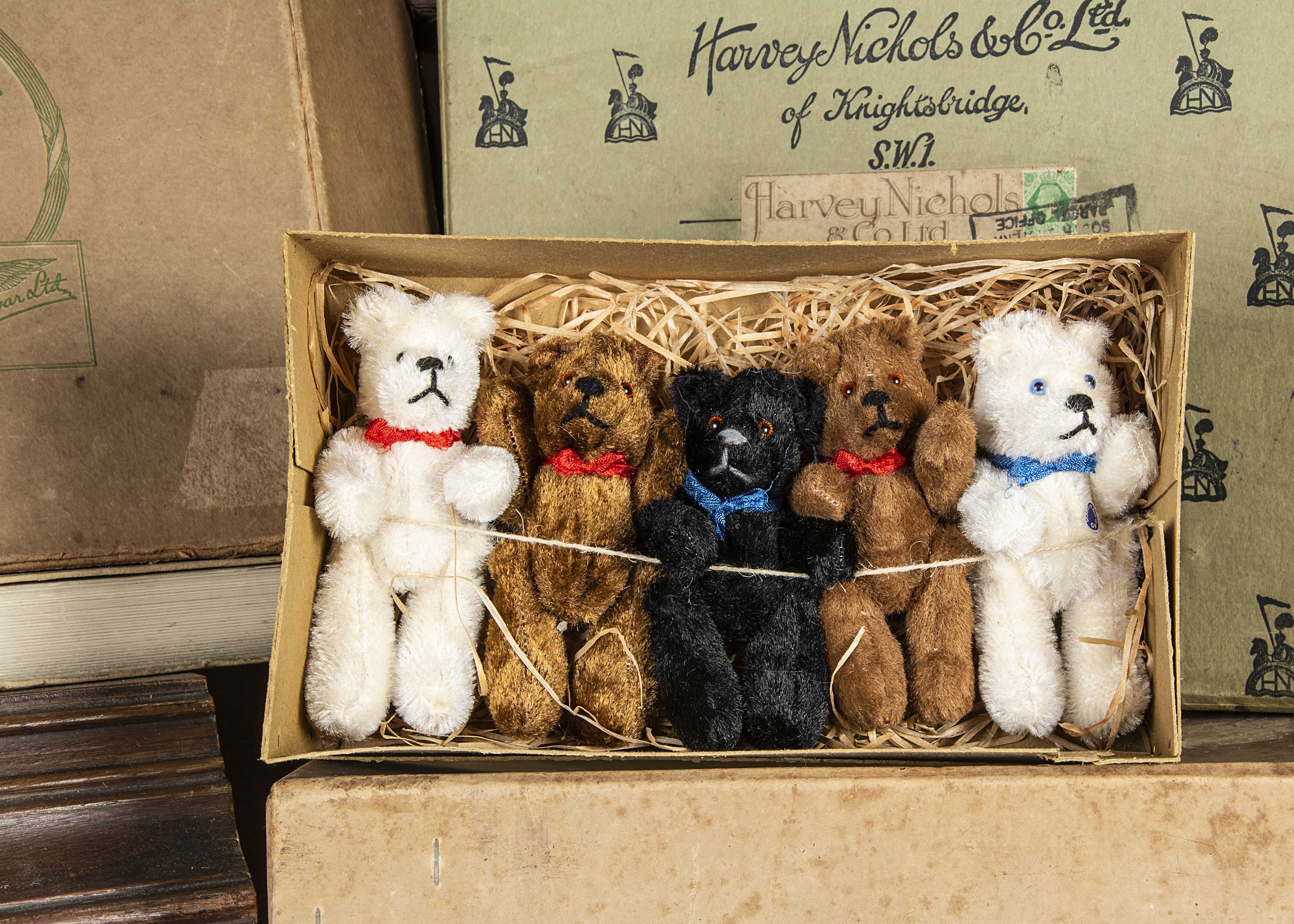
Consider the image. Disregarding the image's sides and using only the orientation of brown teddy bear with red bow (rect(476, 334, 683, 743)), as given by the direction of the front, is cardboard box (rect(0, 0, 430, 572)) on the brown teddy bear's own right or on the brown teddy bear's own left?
on the brown teddy bear's own right

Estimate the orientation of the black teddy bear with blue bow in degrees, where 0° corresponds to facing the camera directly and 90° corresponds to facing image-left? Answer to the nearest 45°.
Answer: approximately 0°

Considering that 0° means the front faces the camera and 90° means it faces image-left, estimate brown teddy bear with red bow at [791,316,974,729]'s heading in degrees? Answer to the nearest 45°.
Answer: approximately 0°

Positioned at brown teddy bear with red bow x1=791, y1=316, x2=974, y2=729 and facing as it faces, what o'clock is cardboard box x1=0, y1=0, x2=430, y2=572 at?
The cardboard box is roughly at 3 o'clock from the brown teddy bear with red bow.
